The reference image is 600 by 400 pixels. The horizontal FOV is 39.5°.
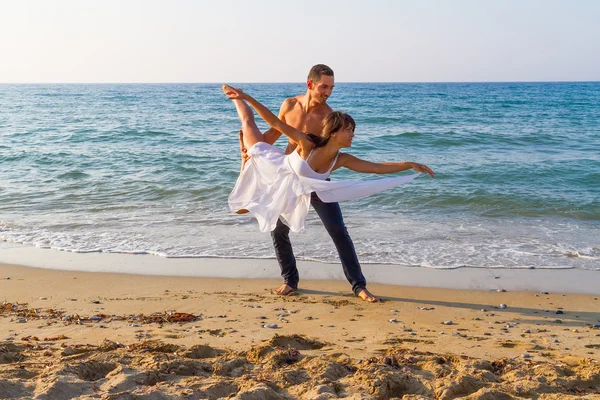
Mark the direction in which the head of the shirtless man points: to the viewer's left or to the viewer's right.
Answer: to the viewer's right

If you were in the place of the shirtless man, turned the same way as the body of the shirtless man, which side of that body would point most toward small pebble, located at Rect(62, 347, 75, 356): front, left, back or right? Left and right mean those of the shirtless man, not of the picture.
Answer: right

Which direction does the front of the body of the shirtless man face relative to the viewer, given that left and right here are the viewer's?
facing the viewer and to the right of the viewer
